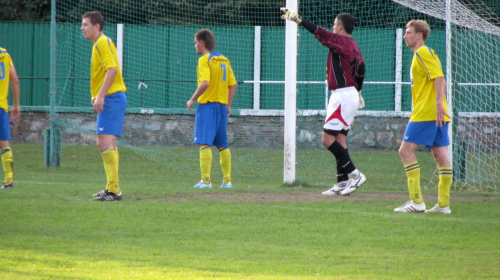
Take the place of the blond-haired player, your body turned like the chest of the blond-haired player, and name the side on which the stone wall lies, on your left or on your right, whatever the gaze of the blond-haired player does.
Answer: on your right

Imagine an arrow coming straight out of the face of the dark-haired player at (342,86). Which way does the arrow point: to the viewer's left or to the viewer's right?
to the viewer's left

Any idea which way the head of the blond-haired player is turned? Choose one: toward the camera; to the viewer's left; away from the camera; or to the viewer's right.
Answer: to the viewer's left

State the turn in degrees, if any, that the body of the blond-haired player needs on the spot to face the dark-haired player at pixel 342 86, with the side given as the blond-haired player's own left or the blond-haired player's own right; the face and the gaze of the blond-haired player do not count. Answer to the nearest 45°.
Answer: approximately 45° to the blond-haired player's own right
